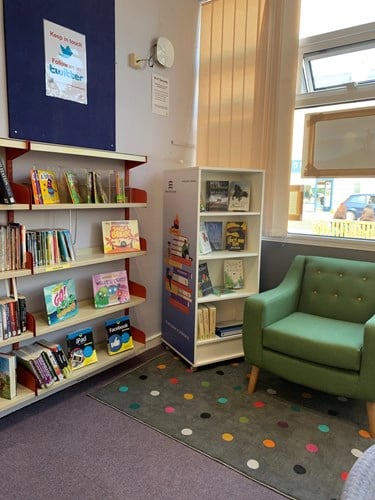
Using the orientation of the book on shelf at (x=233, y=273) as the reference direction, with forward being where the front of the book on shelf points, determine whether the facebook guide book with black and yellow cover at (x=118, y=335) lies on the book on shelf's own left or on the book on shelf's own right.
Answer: on the book on shelf's own right

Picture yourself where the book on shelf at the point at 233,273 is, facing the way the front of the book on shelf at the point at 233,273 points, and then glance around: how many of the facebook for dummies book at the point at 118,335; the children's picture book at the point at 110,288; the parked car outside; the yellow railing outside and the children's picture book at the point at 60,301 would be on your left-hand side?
2

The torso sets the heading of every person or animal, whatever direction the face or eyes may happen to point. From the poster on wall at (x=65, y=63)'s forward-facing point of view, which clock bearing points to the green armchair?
The green armchair is roughly at 11 o'clock from the poster on wall.

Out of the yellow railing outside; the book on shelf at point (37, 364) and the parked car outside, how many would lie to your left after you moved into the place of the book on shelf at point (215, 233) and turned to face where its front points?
2

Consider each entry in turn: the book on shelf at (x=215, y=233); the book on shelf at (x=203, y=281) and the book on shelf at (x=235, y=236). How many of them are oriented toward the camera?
3

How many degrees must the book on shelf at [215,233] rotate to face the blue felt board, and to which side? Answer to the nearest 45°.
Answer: approximately 45° to its right

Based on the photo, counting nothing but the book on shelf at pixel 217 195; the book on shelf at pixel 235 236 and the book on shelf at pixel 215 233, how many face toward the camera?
3

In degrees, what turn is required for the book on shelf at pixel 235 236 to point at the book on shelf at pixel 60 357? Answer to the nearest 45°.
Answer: approximately 45° to its right

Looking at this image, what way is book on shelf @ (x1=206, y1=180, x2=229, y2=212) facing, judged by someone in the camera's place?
facing the viewer

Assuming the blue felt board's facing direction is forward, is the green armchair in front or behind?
in front

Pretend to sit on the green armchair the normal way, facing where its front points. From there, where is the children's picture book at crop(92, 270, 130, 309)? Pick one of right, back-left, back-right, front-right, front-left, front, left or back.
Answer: front-right
